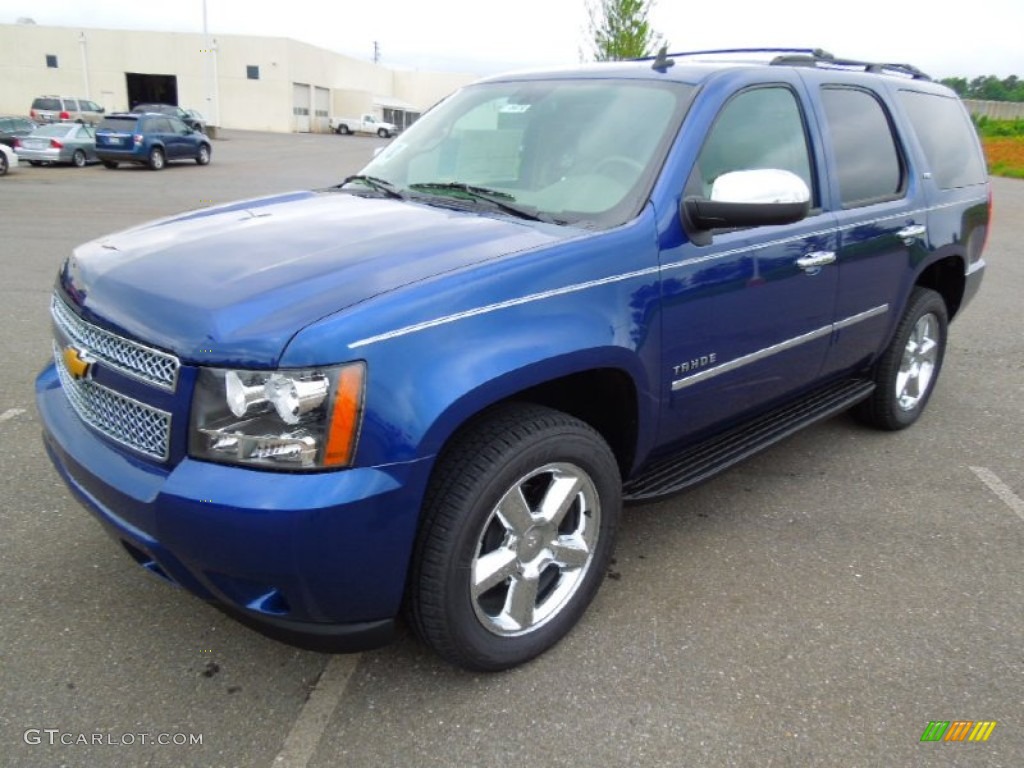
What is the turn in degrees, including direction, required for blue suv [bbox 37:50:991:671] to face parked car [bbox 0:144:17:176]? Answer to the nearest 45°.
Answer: approximately 90° to its right

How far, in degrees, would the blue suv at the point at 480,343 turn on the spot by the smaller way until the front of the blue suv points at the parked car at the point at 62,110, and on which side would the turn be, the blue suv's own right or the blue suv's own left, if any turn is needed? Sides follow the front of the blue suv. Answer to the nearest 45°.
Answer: approximately 90° to the blue suv's own right

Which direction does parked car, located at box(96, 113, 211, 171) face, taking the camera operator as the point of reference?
facing away from the viewer and to the right of the viewer

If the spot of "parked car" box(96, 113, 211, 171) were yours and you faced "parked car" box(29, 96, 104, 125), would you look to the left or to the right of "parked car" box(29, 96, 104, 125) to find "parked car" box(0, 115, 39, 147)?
left

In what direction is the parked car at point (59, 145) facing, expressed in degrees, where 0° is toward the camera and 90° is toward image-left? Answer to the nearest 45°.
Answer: approximately 225°

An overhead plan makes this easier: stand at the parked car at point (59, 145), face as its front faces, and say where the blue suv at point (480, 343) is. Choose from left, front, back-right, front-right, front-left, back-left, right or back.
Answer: back-right

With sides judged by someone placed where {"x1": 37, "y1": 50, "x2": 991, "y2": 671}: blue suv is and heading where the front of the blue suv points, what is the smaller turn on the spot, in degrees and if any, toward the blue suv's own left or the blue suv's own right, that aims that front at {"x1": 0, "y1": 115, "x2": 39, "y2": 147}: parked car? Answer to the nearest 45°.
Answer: approximately 90° to the blue suv's own right

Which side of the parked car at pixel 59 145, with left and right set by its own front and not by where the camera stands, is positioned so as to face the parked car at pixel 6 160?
back

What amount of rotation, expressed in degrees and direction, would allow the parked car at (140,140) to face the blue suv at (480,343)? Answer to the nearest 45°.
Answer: approximately 135° to its right
